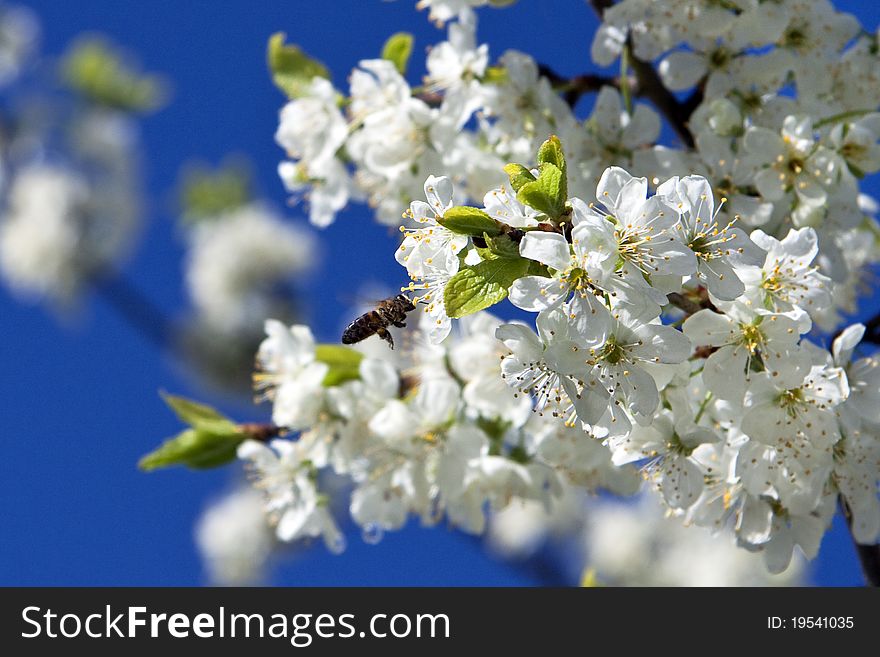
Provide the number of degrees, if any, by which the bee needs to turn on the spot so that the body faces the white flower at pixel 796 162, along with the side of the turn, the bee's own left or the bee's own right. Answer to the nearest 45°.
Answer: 0° — it already faces it

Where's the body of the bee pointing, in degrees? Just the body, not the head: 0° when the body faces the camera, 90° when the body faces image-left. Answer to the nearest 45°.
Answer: approximately 270°

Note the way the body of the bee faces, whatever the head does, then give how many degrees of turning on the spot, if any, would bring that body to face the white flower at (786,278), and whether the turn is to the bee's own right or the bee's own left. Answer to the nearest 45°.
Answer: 0° — it already faces it

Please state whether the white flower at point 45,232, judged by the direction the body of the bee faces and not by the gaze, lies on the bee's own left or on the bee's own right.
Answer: on the bee's own left
